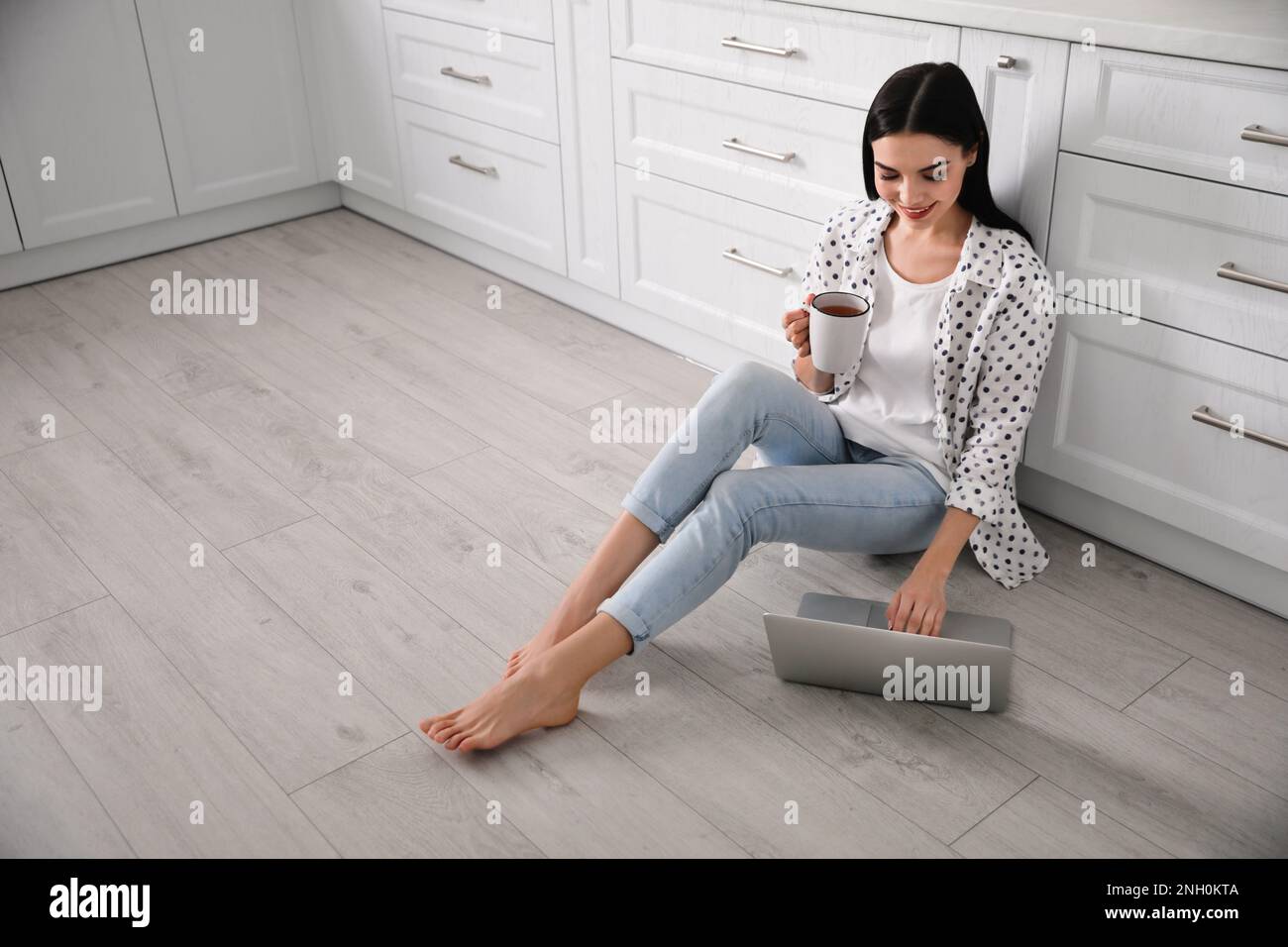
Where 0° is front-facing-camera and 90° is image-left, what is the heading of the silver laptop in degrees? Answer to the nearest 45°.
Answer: approximately 180°

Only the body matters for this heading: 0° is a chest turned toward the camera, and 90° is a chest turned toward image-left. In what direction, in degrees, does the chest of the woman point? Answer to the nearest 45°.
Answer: approximately 45°
